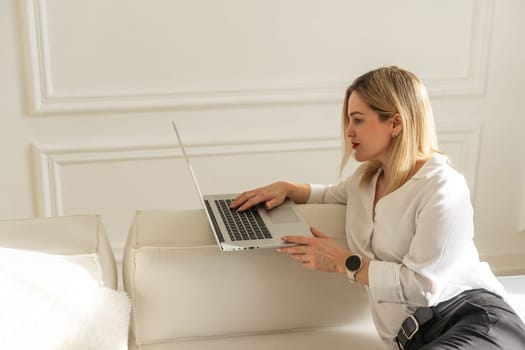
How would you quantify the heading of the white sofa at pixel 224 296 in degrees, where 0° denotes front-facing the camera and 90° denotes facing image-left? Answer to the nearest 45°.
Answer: approximately 0°

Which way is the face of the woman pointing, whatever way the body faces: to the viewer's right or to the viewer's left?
to the viewer's left
